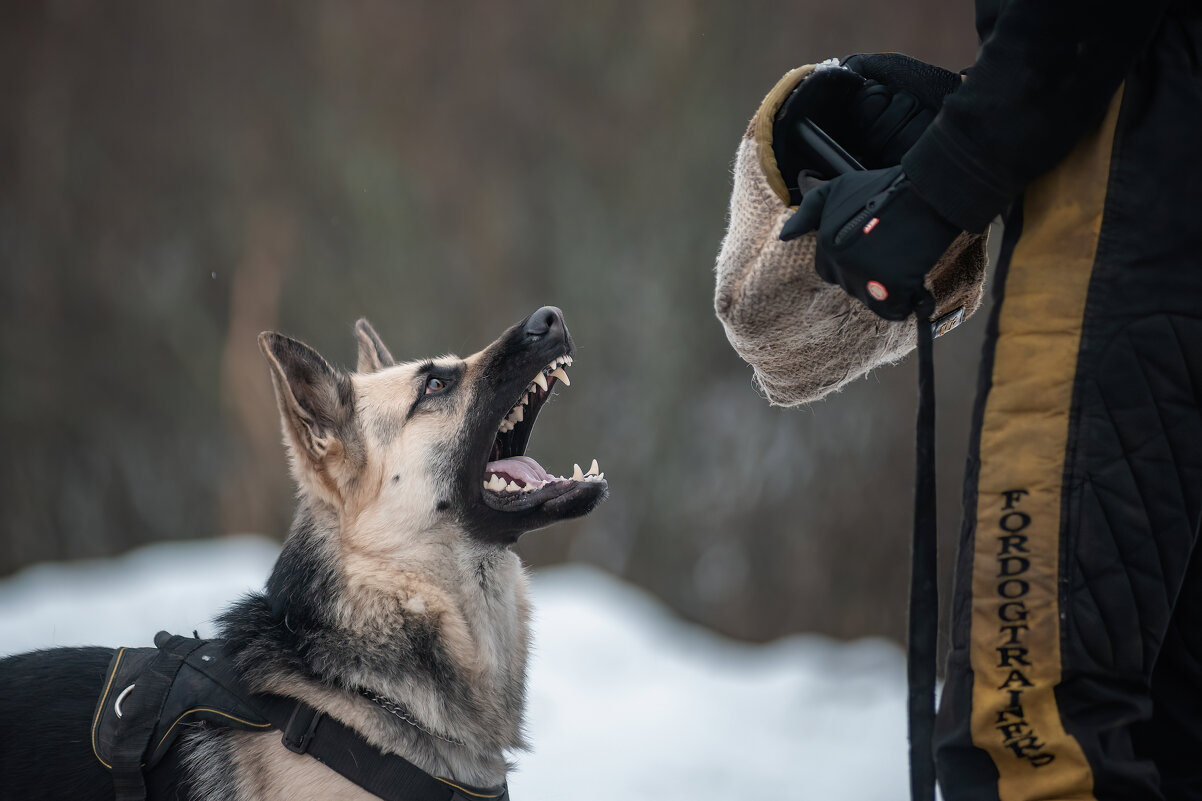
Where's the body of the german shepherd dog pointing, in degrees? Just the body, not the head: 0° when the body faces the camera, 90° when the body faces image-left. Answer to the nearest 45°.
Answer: approximately 270°
